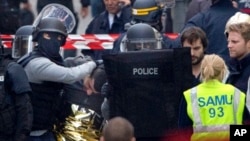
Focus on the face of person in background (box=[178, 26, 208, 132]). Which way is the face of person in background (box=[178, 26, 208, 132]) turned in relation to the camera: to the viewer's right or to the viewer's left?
to the viewer's left

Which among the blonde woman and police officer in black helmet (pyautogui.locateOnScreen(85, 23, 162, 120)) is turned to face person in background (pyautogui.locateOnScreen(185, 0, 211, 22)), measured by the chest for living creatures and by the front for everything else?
the blonde woman

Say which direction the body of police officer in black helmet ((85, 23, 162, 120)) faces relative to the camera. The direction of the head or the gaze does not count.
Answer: toward the camera

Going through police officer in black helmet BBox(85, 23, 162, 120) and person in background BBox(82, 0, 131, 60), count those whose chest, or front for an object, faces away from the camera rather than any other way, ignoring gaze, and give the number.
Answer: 0

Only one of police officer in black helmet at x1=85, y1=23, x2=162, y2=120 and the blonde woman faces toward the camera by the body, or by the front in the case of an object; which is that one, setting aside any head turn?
the police officer in black helmet

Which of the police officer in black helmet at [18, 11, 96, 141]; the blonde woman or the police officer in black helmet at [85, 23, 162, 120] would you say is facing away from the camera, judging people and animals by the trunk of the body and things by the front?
the blonde woman

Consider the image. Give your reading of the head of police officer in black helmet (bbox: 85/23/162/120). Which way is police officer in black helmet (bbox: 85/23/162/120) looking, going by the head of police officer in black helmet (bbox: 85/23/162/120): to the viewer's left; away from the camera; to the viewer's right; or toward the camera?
toward the camera

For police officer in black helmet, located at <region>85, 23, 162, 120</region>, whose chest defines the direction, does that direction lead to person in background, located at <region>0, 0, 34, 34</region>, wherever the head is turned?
no

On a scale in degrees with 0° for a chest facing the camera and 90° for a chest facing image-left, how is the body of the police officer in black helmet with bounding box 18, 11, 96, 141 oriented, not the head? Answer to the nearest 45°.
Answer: approximately 315°

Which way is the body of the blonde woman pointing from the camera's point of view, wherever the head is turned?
away from the camera

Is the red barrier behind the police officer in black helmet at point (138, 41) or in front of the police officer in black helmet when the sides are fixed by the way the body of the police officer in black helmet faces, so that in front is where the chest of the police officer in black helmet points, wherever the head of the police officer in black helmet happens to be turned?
behind

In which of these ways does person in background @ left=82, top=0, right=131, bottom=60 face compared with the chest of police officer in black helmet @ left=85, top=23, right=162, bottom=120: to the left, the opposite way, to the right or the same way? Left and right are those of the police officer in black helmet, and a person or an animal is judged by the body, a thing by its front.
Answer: the same way

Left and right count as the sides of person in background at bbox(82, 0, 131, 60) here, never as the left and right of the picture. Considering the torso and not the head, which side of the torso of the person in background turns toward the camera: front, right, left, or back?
front

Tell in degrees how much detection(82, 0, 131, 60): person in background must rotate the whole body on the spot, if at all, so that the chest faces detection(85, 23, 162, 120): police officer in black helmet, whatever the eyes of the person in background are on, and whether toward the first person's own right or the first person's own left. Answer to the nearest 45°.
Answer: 0° — they already face them

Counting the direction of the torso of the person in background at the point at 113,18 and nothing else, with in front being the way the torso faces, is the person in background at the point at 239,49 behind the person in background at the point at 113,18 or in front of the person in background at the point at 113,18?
in front
